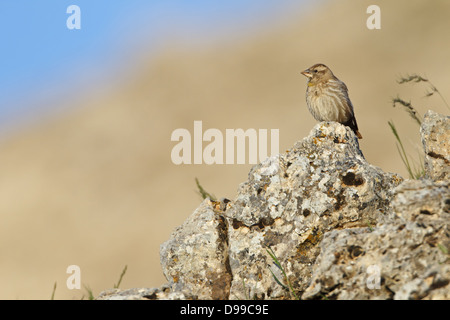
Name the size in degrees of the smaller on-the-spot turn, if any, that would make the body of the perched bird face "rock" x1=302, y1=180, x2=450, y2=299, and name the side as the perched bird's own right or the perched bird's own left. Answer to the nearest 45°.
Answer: approximately 45° to the perched bird's own left

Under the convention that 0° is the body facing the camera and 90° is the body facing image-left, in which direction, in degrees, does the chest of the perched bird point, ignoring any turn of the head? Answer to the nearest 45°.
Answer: approximately 45°

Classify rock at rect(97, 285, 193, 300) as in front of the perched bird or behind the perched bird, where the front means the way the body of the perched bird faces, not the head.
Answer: in front

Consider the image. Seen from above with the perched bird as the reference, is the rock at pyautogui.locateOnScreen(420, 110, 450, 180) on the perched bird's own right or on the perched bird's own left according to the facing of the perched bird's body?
on the perched bird's own left
